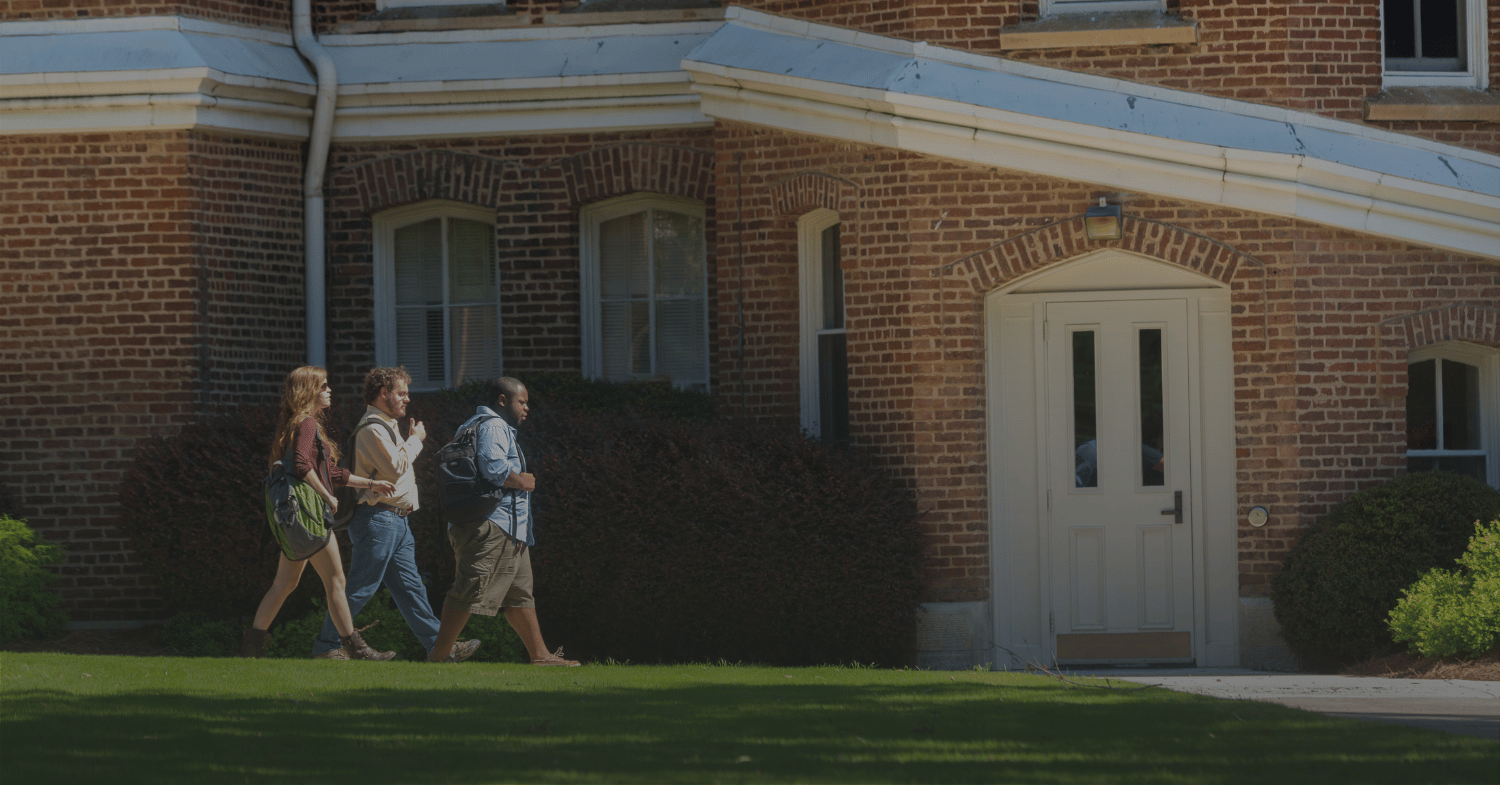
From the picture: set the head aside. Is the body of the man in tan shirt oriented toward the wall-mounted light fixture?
yes

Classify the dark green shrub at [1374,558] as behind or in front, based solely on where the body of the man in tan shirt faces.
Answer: in front

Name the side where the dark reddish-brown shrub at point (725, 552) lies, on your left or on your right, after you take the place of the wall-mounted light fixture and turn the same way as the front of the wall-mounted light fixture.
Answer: on your right

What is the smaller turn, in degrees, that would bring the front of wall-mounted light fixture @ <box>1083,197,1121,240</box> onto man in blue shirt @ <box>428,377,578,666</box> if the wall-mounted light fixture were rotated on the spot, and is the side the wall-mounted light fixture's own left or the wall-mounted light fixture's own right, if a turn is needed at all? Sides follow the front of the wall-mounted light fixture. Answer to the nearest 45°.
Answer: approximately 45° to the wall-mounted light fixture's own right

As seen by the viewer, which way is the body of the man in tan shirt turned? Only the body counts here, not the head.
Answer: to the viewer's right

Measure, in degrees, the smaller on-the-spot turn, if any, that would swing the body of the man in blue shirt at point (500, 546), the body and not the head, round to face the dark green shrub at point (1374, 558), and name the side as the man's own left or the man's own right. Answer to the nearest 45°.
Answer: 0° — they already face it

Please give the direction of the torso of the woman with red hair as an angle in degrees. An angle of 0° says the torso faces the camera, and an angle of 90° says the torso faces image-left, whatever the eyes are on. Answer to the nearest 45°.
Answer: approximately 270°

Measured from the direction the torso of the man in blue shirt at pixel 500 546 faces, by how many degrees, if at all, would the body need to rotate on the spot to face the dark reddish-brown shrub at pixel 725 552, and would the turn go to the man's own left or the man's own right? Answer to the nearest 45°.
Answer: approximately 45° to the man's own left

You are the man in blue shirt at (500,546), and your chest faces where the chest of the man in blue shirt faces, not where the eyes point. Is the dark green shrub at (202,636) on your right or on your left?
on your left

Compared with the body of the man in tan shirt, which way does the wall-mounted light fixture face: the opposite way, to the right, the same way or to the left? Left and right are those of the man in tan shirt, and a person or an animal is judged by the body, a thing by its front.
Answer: to the right

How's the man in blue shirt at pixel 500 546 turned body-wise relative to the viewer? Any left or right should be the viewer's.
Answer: facing to the right of the viewer
